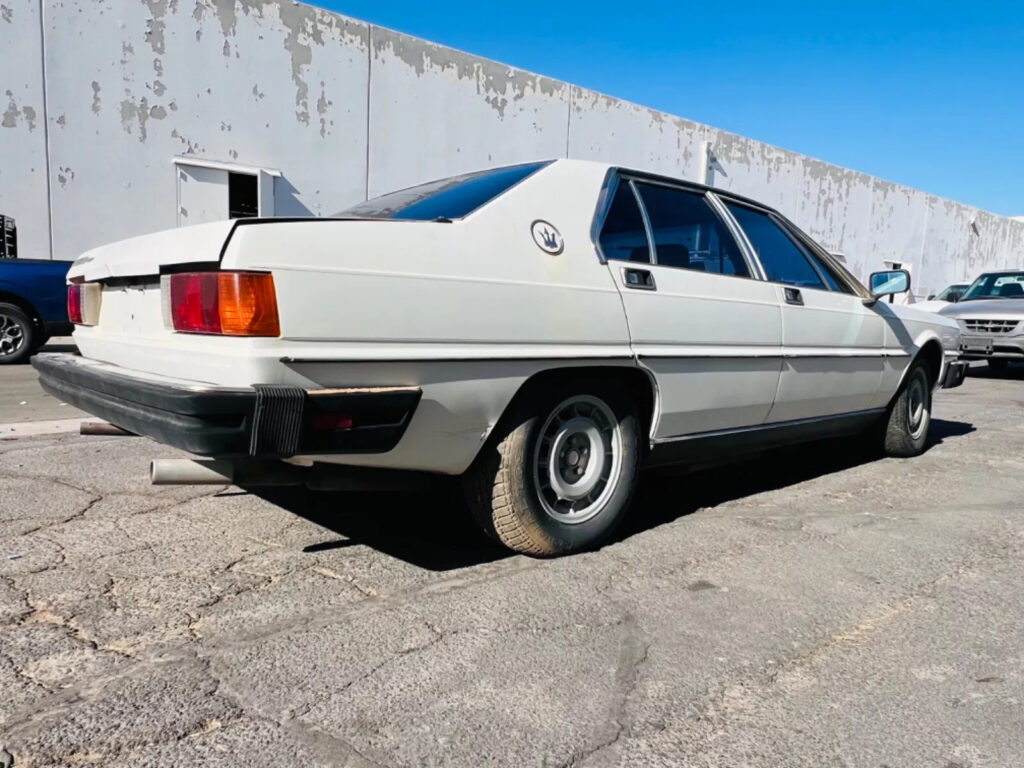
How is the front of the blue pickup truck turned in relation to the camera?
facing to the left of the viewer

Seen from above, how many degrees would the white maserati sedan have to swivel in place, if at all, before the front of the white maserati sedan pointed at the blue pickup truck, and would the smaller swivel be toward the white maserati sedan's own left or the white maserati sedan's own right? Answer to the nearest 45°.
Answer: approximately 90° to the white maserati sedan's own left

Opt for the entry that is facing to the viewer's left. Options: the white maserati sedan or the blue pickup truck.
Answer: the blue pickup truck

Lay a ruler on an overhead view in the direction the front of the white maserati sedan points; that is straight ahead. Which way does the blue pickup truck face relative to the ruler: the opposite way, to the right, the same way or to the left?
the opposite way

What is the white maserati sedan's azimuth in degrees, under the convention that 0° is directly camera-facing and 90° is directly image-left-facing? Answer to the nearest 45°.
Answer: approximately 225°

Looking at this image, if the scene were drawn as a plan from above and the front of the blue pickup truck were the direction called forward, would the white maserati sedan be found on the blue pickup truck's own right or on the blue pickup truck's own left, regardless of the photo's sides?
on the blue pickup truck's own left

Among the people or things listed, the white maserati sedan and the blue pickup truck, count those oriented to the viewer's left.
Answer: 1
